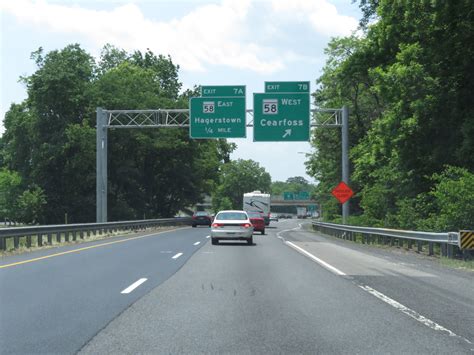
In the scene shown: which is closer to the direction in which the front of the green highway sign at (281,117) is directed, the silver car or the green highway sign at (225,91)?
the silver car

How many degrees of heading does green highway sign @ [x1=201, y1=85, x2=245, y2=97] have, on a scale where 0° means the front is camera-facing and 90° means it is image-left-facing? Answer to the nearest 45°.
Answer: approximately 0°

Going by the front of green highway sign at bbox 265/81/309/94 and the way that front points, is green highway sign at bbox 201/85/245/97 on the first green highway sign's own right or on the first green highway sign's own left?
on the first green highway sign's own right

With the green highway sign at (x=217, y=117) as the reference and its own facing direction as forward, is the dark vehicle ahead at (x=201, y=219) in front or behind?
behind

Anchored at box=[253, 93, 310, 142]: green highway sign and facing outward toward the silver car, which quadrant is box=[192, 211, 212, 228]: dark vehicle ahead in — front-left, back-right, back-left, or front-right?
back-right

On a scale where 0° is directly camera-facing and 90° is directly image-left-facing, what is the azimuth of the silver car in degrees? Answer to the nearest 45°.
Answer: approximately 180°

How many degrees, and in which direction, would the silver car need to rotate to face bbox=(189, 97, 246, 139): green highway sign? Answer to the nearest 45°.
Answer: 0° — it already faces it

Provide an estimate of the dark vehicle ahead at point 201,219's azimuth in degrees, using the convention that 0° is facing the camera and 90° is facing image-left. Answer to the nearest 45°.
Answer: approximately 180°

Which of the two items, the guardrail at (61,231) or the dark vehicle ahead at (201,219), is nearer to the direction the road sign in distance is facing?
the guardrail

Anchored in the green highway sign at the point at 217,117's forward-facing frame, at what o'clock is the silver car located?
The silver car is roughly at 12 o'clock from the green highway sign.

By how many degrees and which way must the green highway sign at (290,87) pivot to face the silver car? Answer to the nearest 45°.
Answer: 0° — it already faces it

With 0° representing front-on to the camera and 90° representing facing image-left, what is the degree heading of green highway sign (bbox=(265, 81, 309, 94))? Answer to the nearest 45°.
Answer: approximately 0°
